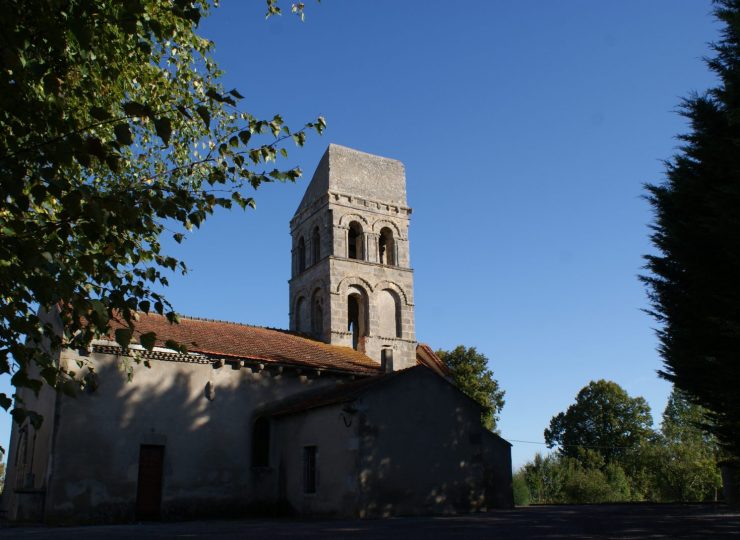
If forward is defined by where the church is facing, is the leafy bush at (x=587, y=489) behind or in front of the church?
behind

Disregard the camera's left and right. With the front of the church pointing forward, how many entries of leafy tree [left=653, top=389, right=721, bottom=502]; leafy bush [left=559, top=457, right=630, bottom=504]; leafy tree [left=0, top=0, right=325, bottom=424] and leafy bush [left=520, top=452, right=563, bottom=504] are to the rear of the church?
3

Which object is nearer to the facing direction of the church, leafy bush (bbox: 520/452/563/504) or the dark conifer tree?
the dark conifer tree

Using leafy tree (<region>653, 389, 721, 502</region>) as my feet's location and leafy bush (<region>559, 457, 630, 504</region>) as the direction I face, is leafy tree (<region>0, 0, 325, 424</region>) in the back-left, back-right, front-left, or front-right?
front-left

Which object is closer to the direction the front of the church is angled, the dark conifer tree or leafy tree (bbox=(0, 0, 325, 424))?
the leafy tree

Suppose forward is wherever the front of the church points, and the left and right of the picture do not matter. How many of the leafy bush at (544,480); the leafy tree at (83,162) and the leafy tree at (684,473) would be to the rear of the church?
2

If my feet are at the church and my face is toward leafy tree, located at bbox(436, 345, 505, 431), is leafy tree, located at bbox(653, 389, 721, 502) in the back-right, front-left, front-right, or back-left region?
front-right

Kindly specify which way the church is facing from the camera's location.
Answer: facing the viewer and to the left of the viewer

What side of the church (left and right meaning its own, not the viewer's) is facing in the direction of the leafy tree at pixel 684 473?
back

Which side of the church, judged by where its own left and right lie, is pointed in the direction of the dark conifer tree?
left

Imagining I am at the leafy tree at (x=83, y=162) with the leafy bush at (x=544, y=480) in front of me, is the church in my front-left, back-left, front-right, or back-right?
front-left

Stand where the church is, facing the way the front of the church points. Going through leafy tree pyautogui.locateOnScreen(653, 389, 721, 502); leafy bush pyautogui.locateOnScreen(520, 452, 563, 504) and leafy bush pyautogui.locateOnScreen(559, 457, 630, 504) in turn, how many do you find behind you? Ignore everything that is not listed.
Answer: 3

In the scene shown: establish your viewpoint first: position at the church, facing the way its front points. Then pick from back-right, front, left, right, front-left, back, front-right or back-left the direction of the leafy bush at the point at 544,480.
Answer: back
